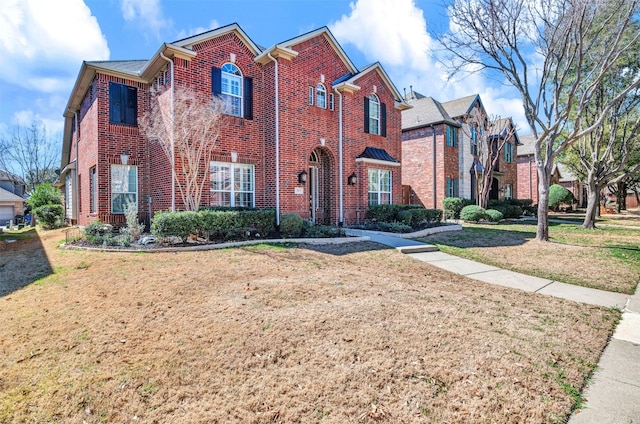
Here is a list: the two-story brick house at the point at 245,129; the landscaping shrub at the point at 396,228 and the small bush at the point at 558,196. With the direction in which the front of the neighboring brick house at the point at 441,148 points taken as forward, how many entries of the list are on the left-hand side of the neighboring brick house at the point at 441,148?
1

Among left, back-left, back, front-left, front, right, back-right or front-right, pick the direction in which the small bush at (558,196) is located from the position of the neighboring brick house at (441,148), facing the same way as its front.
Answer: left

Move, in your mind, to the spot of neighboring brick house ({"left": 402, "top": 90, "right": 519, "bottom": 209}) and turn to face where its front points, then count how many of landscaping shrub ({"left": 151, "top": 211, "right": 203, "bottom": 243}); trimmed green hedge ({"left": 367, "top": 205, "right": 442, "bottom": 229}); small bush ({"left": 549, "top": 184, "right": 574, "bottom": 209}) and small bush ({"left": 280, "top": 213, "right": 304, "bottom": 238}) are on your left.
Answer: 1

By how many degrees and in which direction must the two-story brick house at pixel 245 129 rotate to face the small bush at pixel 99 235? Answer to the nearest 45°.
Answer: approximately 90° to its right

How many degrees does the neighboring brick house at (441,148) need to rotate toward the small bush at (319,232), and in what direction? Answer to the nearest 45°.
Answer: approximately 45° to its right

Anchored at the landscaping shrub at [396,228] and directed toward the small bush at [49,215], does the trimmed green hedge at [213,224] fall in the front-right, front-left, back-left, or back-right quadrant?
front-left

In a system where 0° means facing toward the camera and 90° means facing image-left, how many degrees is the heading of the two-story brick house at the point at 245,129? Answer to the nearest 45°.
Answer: approximately 315°

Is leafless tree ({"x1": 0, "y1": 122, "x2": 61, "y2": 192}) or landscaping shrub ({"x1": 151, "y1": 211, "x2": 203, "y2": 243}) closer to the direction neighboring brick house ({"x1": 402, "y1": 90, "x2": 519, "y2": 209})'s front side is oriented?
the landscaping shrub

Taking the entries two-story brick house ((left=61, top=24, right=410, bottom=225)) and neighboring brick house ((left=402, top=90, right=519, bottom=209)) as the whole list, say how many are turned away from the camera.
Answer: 0

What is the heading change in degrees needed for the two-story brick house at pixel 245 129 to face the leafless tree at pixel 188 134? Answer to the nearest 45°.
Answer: approximately 90° to its right

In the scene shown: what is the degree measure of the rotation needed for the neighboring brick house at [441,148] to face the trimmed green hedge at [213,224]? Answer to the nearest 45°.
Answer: approximately 45° to its right

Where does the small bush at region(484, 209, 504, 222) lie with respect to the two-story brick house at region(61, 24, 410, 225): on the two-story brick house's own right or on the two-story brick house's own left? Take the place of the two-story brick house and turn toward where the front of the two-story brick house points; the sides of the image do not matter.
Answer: on the two-story brick house's own left
